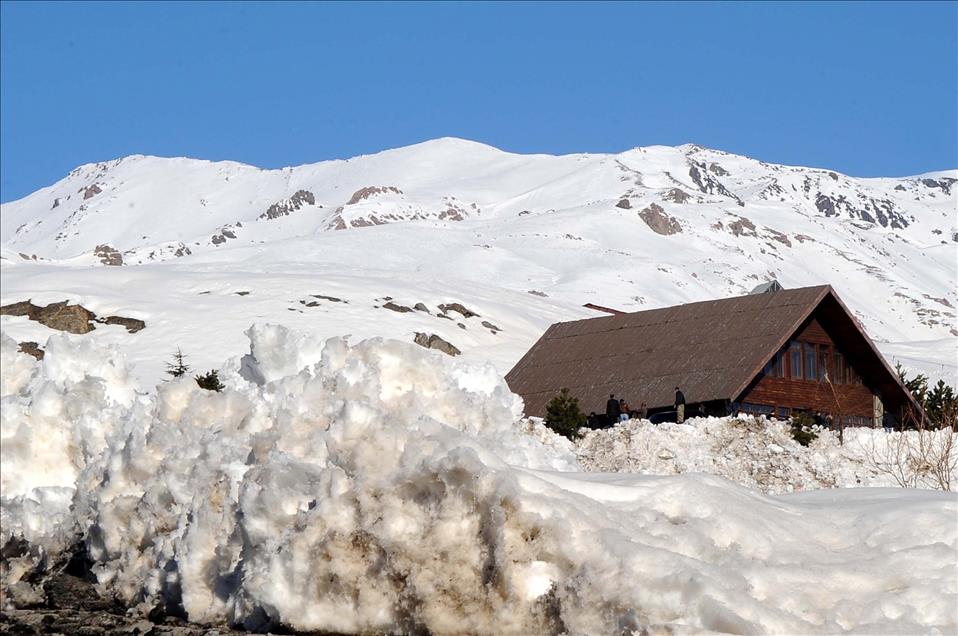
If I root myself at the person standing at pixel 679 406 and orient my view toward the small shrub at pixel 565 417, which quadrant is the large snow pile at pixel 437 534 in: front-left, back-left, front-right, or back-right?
front-left

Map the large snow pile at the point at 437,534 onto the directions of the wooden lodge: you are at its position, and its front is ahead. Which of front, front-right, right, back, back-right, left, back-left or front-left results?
front-right

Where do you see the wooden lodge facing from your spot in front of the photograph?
facing the viewer and to the right of the viewer

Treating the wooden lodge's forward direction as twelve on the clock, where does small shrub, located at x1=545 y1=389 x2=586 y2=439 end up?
The small shrub is roughly at 3 o'clock from the wooden lodge.

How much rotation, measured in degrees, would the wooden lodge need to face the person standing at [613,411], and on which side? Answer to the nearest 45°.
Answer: approximately 90° to its right

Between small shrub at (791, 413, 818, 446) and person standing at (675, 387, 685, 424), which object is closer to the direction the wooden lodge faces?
the small shrub

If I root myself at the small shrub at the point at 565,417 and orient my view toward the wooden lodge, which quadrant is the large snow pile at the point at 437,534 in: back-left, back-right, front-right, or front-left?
back-right

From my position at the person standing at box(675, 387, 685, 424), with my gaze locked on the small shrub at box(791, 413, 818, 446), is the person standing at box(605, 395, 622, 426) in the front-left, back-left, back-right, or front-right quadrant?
back-right

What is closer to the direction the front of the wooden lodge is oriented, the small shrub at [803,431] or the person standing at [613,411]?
the small shrub
